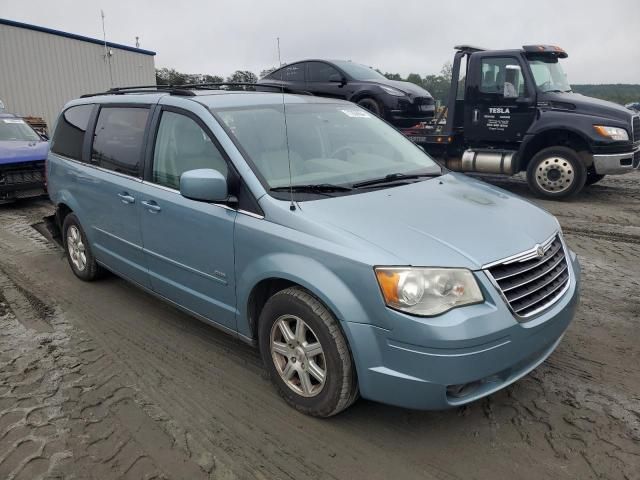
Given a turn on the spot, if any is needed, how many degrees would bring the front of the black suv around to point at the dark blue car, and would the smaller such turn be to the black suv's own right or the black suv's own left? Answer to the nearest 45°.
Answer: approximately 135° to the black suv's own right

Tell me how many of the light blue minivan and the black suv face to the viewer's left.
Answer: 0

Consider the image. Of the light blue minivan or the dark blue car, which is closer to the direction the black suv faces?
the light blue minivan

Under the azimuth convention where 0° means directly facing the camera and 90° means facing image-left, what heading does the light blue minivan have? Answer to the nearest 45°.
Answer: approximately 315°

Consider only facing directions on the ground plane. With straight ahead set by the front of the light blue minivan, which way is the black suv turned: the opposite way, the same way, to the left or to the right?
the same way

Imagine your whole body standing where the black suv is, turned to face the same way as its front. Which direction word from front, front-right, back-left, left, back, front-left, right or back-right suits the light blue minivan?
front-right

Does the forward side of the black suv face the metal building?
no

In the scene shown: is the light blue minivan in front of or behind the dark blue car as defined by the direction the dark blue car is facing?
in front

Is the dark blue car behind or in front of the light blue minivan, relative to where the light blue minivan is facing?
behind

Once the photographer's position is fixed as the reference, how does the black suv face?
facing the viewer and to the right of the viewer

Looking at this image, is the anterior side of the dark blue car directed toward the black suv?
no

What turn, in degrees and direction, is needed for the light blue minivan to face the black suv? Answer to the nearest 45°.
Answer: approximately 135° to its left

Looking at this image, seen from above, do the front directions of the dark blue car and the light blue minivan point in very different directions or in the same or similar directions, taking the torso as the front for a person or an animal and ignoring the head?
same or similar directions

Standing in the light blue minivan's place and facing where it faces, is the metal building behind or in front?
behind

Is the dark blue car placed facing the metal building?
no

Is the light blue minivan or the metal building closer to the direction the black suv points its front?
the light blue minivan

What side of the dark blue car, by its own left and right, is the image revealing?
front
